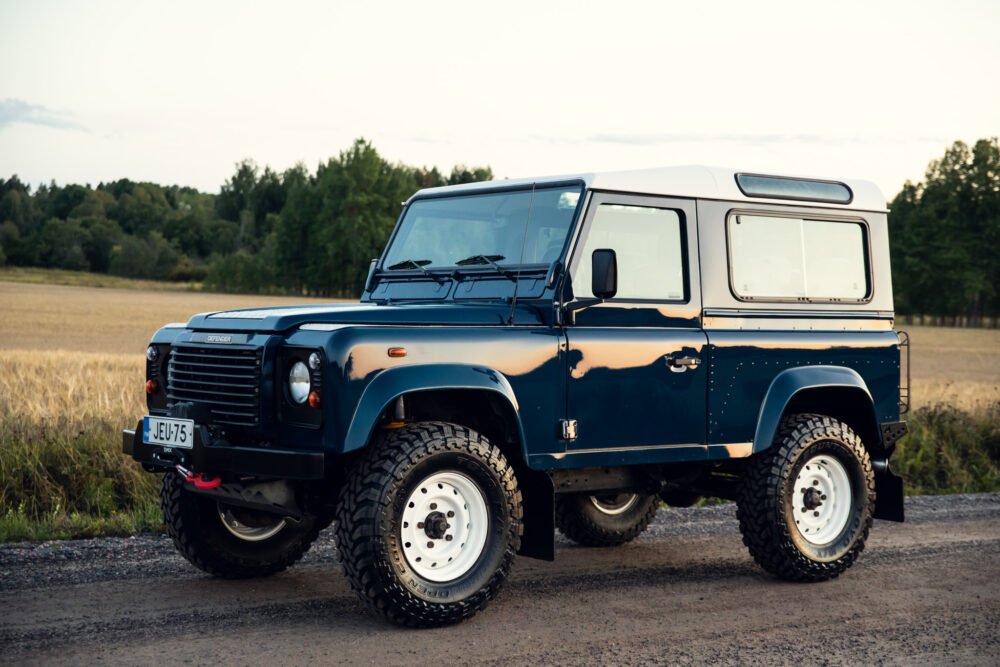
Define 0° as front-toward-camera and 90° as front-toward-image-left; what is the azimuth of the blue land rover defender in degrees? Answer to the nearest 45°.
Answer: approximately 45°
